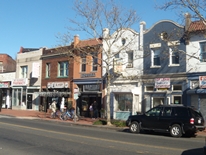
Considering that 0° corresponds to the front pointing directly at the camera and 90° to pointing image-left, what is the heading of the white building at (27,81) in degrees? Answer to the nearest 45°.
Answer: approximately 45°

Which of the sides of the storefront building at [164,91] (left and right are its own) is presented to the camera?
front

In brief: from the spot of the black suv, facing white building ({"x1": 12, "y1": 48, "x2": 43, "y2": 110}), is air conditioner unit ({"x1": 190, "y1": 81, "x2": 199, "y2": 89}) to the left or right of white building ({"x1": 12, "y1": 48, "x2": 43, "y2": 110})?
right

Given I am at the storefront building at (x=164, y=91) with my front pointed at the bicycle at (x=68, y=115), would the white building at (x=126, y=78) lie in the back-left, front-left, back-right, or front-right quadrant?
front-right

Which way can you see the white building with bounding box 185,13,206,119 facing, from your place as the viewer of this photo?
facing the viewer

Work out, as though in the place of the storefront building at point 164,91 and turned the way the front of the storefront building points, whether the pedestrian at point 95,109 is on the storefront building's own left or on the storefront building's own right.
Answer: on the storefront building's own right

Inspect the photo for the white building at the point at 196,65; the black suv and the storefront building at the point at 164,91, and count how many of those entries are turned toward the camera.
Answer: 2

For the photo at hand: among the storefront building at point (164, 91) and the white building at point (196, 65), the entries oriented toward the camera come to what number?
2
